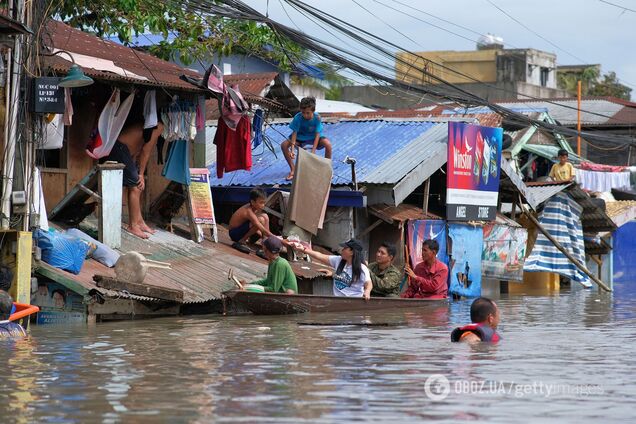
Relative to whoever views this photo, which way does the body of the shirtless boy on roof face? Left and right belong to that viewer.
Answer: facing to the right of the viewer

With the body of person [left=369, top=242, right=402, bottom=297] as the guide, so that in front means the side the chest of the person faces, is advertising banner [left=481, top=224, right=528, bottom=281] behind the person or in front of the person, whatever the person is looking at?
behind

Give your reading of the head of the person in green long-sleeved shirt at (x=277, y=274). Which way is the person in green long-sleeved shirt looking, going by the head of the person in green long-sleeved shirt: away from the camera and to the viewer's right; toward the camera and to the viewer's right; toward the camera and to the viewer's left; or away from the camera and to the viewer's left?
away from the camera and to the viewer's left

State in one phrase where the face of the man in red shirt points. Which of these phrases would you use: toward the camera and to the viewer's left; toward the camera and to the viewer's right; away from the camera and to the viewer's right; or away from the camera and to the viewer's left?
toward the camera and to the viewer's left

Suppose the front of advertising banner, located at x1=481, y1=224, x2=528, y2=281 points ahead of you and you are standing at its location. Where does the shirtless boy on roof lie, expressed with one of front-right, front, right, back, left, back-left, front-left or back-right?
front-right

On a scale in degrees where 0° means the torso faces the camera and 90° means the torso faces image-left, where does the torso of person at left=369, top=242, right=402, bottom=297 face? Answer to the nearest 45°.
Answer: approximately 45°

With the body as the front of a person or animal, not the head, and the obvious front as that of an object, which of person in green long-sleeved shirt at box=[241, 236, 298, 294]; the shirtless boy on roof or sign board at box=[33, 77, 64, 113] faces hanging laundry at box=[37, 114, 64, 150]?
the person in green long-sleeved shirt

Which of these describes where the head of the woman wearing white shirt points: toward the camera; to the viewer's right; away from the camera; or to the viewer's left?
to the viewer's left
